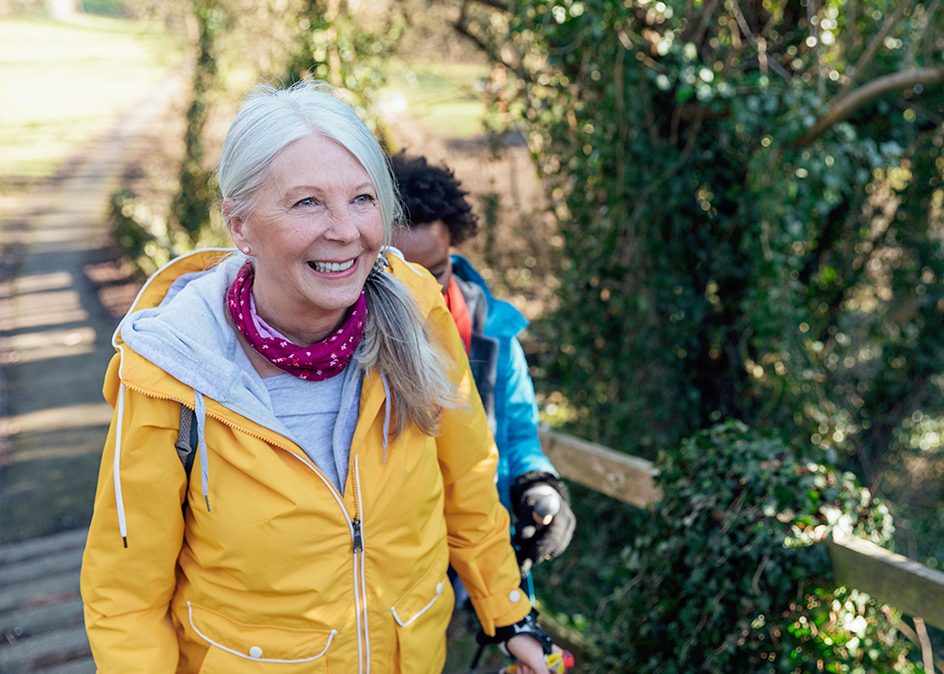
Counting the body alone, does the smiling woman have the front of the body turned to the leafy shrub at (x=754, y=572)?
no

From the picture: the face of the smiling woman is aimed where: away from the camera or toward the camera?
toward the camera

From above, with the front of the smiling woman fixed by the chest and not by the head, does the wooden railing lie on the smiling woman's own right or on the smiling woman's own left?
on the smiling woman's own left
